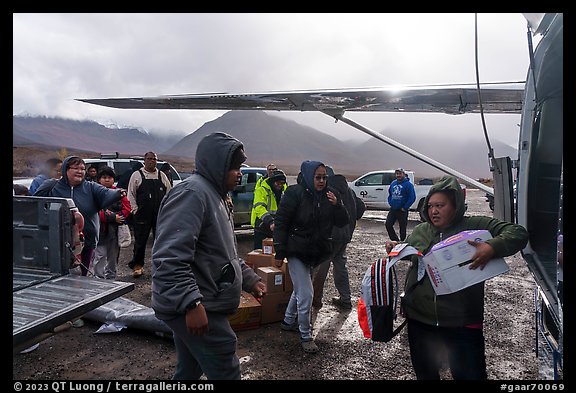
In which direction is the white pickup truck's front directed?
to the viewer's left

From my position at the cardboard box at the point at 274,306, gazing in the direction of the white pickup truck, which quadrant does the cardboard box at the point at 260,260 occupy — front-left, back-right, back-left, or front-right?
front-left

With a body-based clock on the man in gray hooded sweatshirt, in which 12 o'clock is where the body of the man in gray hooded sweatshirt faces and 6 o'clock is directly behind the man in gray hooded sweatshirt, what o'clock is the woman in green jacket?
The woman in green jacket is roughly at 12 o'clock from the man in gray hooded sweatshirt.

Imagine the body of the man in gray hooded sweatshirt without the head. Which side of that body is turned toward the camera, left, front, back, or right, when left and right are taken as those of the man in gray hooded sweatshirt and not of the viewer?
right

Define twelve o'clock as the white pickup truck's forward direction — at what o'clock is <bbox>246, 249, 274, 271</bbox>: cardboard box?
The cardboard box is roughly at 9 o'clock from the white pickup truck.

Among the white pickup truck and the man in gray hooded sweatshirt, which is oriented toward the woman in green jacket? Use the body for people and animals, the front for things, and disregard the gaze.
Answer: the man in gray hooded sweatshirt

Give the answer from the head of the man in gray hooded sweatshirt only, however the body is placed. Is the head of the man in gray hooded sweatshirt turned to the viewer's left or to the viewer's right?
to the viewer's right

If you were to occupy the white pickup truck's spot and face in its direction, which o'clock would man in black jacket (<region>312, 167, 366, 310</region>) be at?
The man in black jacket is roughly at 9 o'clock from the white pickup truck.

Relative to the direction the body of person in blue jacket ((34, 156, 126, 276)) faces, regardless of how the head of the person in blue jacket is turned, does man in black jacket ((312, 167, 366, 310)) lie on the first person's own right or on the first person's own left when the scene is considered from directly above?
on the first person's own left

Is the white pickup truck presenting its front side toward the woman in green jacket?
no

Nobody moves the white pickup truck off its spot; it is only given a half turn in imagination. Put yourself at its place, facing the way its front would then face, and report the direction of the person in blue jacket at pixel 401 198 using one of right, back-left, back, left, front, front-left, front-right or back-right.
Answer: right

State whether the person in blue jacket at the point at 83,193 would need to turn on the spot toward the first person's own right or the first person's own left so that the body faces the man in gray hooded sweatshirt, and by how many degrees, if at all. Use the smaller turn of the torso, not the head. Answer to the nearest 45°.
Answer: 0° — they already face them

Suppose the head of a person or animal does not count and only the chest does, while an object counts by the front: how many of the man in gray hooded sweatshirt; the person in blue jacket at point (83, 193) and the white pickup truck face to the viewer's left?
1
